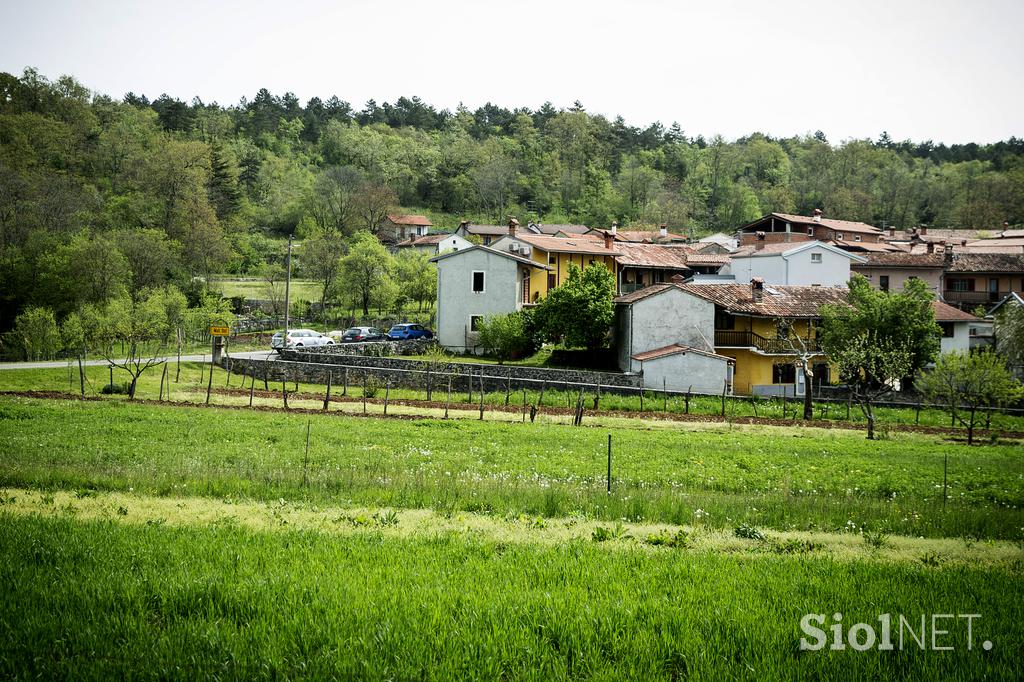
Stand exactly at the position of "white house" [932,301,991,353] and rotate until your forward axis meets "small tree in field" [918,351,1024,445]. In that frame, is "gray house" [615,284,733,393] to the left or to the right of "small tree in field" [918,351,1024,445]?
right

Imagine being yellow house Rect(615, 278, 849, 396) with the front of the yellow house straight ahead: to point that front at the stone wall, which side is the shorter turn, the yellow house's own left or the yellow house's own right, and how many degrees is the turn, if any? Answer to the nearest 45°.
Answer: approximately 90° to the yellow house's own right

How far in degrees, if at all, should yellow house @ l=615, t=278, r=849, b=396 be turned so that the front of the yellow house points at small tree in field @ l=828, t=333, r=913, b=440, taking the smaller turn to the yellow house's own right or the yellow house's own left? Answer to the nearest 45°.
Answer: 0° — it already faces it

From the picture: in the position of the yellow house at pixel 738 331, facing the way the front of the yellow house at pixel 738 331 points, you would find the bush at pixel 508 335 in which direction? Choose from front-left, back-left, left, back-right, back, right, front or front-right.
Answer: back-right

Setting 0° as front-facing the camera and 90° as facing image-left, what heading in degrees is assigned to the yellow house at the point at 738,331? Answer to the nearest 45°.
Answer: approximately 315°

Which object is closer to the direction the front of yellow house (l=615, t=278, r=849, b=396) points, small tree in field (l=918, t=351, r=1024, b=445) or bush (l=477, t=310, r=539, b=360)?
the small tree in field

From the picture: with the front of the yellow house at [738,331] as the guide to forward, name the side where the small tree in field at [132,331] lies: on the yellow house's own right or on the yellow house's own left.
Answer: on the yellow house's own right

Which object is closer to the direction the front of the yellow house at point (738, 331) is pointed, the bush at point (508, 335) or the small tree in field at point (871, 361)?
the small tree in field

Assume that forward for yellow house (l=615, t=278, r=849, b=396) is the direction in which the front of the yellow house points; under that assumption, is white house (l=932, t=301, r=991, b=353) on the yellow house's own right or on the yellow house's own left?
on the yellow house's own left
